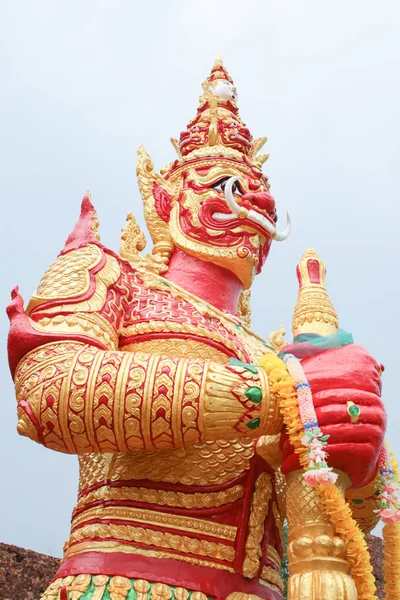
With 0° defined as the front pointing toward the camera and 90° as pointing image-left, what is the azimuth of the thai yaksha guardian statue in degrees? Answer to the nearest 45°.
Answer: approximately 315°
